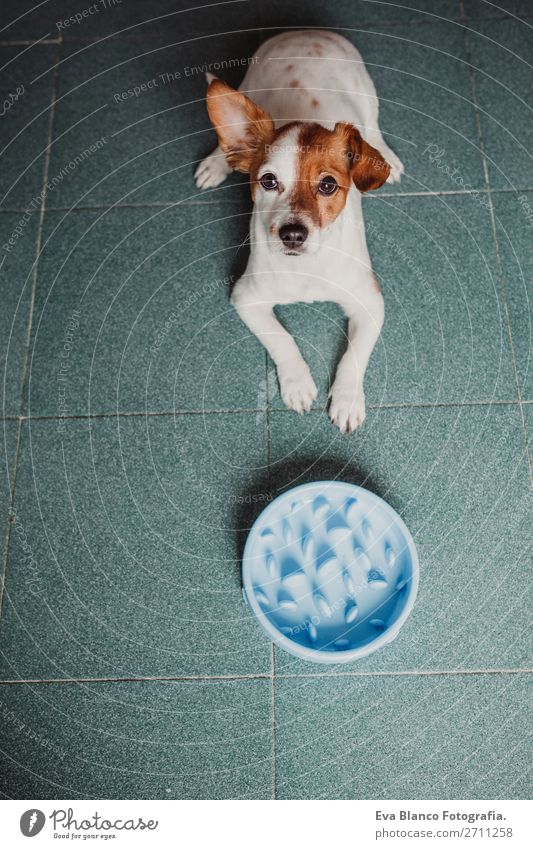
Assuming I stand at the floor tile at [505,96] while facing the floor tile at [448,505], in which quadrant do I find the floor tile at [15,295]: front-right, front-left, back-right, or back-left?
front-right

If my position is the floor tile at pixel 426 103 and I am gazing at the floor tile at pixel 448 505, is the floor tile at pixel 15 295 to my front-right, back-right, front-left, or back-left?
front-right

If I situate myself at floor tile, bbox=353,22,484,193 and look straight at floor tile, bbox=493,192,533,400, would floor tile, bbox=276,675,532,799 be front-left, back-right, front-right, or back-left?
front-right

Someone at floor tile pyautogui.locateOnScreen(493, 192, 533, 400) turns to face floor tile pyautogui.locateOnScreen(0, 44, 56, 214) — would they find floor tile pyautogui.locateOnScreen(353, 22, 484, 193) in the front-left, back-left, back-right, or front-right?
front-right

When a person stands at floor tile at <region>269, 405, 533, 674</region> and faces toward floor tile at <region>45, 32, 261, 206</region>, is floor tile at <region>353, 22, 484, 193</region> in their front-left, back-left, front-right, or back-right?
front-right

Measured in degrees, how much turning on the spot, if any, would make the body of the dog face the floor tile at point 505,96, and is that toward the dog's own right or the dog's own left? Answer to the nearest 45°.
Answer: approximately 135° to the dog's own left

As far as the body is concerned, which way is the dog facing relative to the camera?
toward the camera

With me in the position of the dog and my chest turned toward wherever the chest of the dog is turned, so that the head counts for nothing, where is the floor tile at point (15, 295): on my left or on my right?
on my right
